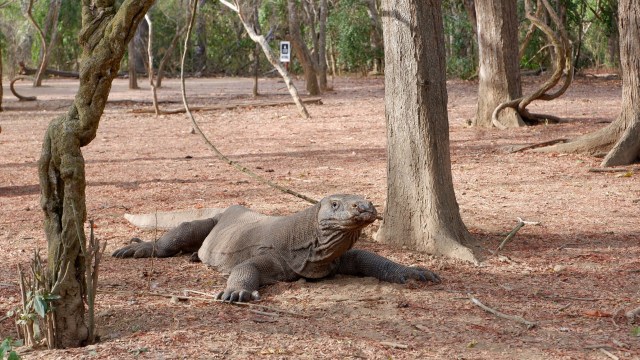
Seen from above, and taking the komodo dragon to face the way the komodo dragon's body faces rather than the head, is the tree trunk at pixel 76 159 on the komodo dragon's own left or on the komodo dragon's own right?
on the komodo dragon's own right

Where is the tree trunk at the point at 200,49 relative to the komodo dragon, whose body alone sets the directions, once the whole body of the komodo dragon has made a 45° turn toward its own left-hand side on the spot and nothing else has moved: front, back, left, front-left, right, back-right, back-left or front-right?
left

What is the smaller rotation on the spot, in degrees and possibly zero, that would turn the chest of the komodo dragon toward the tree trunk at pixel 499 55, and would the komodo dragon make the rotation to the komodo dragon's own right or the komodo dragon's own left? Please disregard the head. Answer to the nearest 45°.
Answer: approximately 90° to the komodo dragon's own left

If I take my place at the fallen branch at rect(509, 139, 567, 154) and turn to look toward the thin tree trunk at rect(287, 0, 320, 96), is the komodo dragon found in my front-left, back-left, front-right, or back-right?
back-left

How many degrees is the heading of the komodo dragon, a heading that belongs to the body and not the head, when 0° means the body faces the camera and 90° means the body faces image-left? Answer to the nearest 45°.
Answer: approximately 315°

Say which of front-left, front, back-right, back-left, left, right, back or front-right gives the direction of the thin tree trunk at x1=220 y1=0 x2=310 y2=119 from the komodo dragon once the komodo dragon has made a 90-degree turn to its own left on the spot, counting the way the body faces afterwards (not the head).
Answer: front-left

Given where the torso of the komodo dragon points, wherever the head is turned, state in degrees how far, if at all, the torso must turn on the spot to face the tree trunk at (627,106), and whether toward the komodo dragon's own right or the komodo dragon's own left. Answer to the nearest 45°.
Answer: approximately 90° to the komodo dragon's own left

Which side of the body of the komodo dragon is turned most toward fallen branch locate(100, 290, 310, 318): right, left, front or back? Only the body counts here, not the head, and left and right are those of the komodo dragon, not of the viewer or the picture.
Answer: right

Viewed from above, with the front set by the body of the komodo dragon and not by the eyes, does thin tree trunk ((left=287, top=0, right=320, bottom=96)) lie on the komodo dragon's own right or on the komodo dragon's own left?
on the komodo dragon's own left

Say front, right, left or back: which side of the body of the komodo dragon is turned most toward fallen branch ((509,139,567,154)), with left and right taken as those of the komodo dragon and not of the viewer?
left

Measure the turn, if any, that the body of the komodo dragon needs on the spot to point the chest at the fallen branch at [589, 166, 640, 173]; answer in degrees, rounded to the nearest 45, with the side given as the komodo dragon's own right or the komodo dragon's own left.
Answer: approximately 90° to the komodo dragon's own left

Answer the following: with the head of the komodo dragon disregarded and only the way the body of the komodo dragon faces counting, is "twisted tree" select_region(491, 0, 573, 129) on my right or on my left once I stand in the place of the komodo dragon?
on my left
